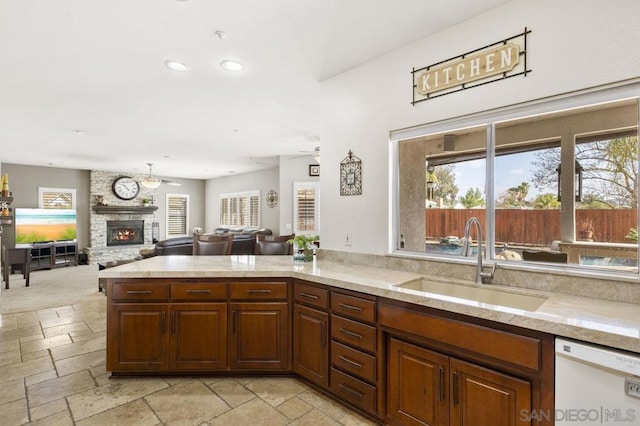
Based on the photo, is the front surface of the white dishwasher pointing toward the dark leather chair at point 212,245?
no

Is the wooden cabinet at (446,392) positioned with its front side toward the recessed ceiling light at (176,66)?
no

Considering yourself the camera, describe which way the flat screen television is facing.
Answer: facing the viewer and to the right of the viewer

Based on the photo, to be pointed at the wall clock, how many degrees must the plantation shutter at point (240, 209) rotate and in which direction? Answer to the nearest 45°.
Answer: approximately 45° to its right

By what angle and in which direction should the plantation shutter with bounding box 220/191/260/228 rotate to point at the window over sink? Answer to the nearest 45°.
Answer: approximately 45° to its left

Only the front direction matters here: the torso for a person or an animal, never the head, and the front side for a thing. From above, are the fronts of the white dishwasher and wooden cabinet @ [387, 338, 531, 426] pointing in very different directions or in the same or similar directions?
same or similar directions

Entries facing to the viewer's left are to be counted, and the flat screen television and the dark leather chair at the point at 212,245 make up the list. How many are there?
0

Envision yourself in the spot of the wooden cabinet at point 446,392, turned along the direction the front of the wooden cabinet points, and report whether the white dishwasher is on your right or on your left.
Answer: on your left

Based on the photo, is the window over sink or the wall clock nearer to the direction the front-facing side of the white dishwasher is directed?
the wall clock
